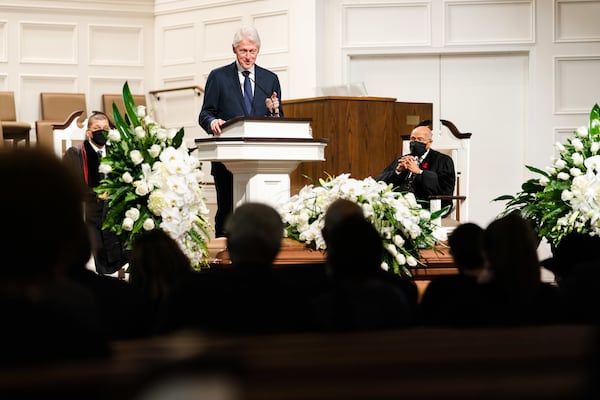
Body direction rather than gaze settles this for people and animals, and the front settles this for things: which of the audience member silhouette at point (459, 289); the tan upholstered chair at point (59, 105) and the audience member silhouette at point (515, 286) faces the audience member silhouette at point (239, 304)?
the tan upholstered chair

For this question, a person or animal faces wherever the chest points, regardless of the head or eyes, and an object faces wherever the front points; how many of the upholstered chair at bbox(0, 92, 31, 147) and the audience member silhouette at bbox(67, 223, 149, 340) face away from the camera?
1

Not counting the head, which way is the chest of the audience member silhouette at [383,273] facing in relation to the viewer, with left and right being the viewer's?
facing away from the viewer

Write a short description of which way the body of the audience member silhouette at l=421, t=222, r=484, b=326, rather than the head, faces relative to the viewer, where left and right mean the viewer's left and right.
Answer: facing away from the viewer

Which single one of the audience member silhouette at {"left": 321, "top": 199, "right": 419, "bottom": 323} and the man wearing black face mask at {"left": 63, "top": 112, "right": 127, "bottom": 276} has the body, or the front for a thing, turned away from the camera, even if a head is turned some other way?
the audience member silhouette

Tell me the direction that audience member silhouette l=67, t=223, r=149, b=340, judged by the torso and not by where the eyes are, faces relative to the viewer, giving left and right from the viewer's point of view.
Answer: facing away from the viewer

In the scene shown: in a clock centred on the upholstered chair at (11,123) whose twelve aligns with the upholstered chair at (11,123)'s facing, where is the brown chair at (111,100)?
the brown chair at (111,100) is roughly at 10 o'clock from the upholstered chair at (11,123).

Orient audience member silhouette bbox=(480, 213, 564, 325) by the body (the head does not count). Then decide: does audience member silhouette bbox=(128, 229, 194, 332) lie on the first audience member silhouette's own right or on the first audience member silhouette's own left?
on the first audience member silhouette's own left

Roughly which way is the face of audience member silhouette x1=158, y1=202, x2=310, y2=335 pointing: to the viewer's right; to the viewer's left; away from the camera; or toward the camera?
away from the camera

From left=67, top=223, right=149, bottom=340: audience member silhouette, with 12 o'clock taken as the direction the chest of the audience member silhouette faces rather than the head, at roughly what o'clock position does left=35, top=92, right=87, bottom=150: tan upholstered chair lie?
The tan upholstered chair is roughly at 12 o'clock from the audience member silhouette.

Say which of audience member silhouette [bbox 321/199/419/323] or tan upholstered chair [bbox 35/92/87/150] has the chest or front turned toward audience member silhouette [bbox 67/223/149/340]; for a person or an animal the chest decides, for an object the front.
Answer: the tan upholstered chair
